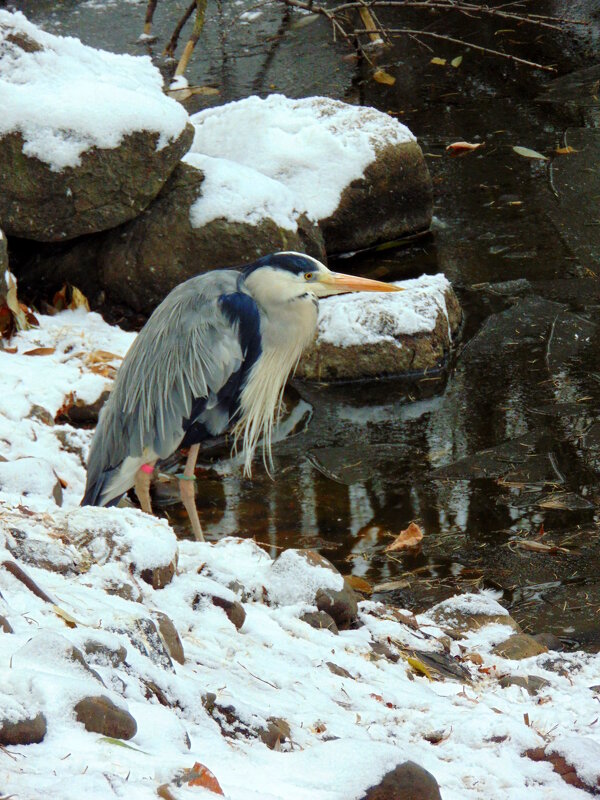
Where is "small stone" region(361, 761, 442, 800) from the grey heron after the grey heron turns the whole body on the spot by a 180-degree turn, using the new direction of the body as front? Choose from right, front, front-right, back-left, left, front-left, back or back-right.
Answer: left

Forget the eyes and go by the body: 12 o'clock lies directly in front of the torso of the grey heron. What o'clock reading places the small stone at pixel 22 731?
The small stone is roughly at 3 o'clock from the grey heron.

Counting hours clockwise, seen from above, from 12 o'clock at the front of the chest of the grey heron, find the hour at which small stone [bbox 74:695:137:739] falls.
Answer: The small stone is roughly at 3 o'clock from the grey heron.

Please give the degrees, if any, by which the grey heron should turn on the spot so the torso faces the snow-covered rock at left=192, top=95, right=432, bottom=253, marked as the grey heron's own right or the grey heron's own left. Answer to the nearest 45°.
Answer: approximately 90° to the grey heron's own left

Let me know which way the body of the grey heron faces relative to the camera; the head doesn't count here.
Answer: to the viewer's right

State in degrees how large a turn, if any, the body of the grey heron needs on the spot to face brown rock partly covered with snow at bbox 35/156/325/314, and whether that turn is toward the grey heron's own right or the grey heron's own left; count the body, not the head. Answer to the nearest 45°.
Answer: approximately 90° to the grey heron's own left

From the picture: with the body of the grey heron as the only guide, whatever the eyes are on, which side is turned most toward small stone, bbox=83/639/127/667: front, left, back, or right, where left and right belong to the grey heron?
right

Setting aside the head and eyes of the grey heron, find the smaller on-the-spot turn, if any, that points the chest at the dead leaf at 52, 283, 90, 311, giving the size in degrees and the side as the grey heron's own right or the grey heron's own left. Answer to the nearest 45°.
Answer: approximately 90° to the grey heron's own left
